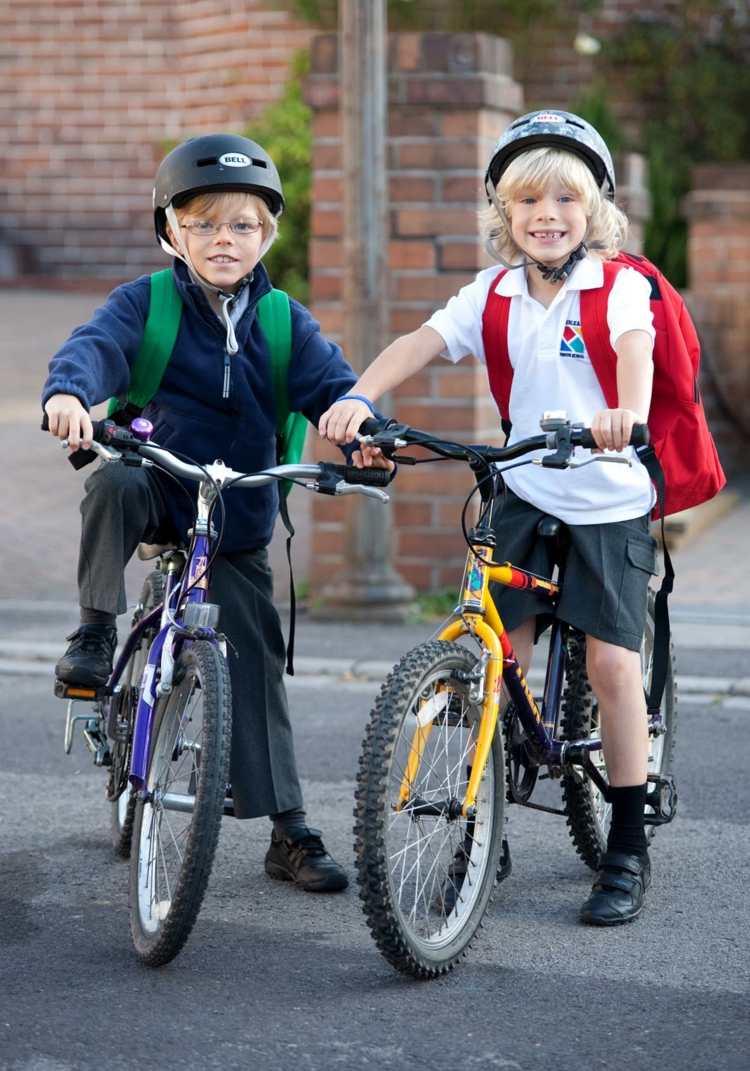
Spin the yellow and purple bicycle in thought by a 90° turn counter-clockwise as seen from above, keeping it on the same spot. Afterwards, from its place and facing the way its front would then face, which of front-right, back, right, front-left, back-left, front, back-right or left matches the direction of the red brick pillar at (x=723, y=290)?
back-left

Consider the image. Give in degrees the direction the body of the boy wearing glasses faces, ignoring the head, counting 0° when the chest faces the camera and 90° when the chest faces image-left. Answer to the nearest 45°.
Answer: approximately 0°

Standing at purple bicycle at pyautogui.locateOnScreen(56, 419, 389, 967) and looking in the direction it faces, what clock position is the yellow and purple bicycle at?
The yellow and purple bicycle is roughly at 9 o'clock from the purple bicycle.

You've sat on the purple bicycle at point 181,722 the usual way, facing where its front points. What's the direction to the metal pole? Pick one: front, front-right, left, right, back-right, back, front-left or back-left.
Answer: back

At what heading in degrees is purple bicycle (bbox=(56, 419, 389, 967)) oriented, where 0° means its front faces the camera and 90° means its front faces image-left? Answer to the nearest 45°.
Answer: approximately 0°
